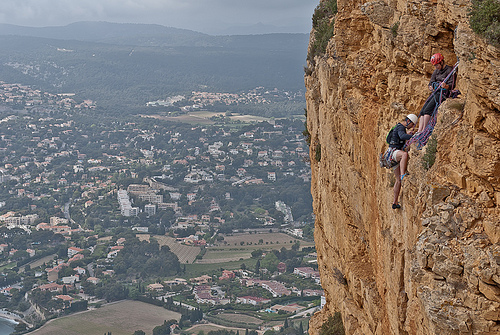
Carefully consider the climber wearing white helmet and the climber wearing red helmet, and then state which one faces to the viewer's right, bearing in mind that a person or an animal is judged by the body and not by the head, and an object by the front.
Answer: the climber wearing white helmet

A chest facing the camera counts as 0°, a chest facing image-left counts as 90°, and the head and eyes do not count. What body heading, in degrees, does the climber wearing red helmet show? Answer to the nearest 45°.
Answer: approximately 45°

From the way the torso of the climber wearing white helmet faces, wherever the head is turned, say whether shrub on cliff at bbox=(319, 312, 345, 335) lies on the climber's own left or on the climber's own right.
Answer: on the climber's own left

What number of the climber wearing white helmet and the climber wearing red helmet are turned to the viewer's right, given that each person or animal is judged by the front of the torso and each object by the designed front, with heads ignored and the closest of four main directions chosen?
1

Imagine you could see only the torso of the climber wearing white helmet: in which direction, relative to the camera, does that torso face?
to the viewer's right

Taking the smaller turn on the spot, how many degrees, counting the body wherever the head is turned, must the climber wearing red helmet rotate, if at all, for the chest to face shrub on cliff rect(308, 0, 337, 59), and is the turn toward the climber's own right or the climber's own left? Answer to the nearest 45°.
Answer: approximately 135° to the climber's own right
